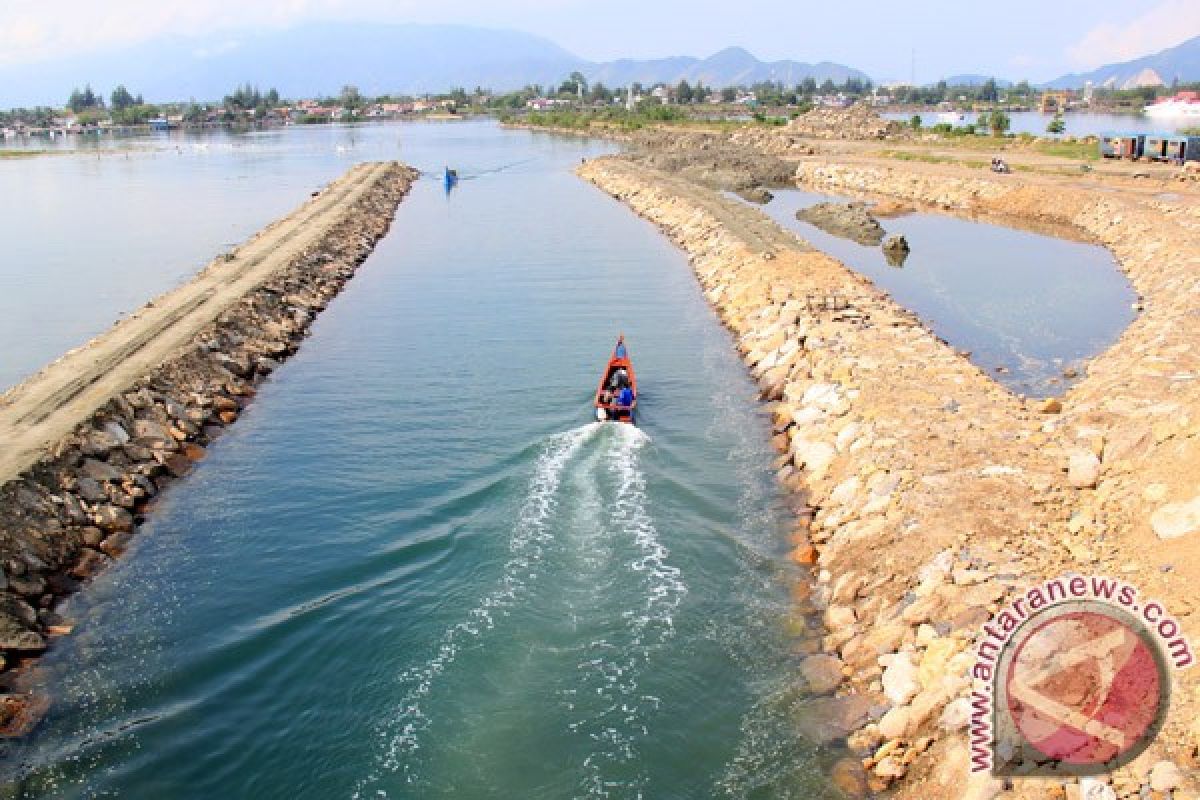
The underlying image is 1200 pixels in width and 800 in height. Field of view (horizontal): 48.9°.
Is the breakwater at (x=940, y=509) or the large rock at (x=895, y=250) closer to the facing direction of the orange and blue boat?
the large rock

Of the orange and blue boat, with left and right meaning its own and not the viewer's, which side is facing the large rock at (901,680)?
back

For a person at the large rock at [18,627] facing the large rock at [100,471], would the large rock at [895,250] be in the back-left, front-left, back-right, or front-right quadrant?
front-right

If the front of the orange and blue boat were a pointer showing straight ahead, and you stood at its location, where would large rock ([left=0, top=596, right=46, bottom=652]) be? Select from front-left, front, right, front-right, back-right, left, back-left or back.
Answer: back-left

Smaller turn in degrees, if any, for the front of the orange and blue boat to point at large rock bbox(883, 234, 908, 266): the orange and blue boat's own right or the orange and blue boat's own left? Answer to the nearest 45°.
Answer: approximately 45° to the orange and blue boat's own right

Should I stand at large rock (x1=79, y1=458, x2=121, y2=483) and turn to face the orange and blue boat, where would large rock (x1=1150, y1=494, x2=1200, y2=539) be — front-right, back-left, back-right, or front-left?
front-right

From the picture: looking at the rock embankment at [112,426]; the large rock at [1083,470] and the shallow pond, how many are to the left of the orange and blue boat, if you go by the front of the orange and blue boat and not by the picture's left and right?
1

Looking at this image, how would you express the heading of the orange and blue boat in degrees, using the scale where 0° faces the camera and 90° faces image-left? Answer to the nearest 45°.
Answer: approximately 180°

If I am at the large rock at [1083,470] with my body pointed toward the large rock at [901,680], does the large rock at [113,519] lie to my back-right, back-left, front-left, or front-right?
front-right

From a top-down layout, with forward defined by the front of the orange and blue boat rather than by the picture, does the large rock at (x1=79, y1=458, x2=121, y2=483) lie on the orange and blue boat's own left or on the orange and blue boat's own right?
on the orange and blue boat's own left

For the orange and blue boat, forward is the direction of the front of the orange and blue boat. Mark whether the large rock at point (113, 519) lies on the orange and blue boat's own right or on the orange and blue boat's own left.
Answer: on the orange and blue boat's own left

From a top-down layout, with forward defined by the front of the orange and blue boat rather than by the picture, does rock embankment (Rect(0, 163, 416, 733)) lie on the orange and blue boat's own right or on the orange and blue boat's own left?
on the orange and blue boat's own left
